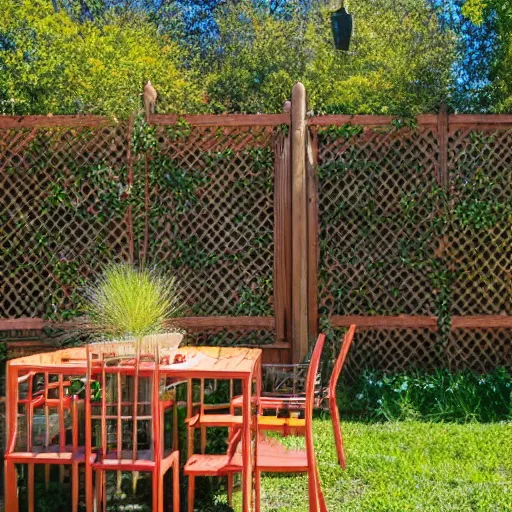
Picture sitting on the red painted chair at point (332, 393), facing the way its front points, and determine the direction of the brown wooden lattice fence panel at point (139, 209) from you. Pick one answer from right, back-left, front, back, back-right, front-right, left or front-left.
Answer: front-right

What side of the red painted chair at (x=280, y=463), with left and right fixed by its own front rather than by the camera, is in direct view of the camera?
left

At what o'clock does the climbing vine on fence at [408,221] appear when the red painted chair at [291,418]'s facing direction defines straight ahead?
The climbing vine on fence is roughly at 4 o'clock from the red painted chair.

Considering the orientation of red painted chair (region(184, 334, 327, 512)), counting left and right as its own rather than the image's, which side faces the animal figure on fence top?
right

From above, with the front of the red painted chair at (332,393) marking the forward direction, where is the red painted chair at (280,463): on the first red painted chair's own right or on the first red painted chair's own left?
on the first red painted chair's own left

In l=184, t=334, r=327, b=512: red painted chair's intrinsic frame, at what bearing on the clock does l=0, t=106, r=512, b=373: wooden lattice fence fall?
The wooden lattice fence is roughly at 3 o'clock from the red painted chair.

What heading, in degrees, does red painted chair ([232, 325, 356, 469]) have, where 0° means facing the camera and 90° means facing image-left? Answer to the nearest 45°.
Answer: approximately 90°

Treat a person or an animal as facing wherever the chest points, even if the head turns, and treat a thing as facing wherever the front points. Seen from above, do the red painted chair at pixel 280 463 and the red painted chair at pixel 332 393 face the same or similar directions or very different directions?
same or similar directions

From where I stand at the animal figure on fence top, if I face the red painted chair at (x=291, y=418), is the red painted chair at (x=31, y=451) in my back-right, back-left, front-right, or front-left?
front-right

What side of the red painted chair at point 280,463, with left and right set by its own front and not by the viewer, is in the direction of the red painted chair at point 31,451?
front

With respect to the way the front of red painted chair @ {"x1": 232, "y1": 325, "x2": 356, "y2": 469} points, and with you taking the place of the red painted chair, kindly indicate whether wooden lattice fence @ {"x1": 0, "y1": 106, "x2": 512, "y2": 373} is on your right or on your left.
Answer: on your right
